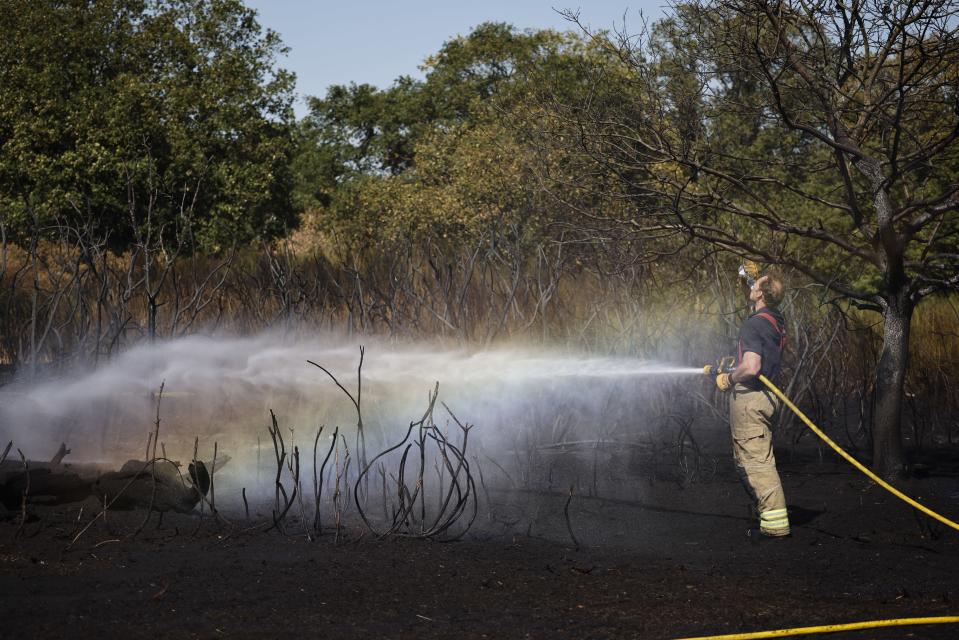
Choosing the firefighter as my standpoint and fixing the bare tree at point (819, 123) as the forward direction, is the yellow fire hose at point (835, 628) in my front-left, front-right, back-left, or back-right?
back-right

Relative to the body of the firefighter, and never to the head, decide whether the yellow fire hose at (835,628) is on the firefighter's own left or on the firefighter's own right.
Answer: on the firefighter's own left

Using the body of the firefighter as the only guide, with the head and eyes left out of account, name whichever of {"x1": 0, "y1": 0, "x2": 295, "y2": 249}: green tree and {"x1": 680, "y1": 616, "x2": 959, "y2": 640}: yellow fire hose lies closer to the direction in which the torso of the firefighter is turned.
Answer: the green tree

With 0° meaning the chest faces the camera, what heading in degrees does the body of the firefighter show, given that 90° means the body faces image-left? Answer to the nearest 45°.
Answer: approximately 90°
